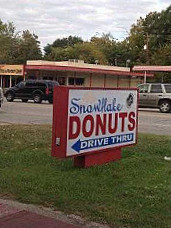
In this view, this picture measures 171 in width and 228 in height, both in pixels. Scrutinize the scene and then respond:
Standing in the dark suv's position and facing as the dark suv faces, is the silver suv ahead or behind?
behind

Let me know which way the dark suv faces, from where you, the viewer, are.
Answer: facing away from the viewer and to the left of the viewer

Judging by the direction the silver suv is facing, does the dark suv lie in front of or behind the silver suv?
in front

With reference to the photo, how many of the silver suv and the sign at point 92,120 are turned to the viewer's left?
1

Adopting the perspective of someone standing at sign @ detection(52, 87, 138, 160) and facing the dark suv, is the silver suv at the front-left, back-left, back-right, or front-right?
front-right

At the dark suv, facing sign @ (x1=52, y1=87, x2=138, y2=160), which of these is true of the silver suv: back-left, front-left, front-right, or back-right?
front-left

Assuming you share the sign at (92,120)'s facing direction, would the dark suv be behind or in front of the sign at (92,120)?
behind

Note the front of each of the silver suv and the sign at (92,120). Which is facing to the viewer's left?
the silver suv

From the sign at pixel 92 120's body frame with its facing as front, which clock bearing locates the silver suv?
The silver suv is roughly at 8 o'clock from the sign.

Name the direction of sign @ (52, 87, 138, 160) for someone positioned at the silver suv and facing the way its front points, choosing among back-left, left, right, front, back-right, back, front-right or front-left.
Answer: left

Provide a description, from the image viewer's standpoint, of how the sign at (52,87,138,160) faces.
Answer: facing the viewer and to the right of the viewer

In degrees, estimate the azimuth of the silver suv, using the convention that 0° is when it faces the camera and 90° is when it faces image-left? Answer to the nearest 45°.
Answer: approximately 90°
